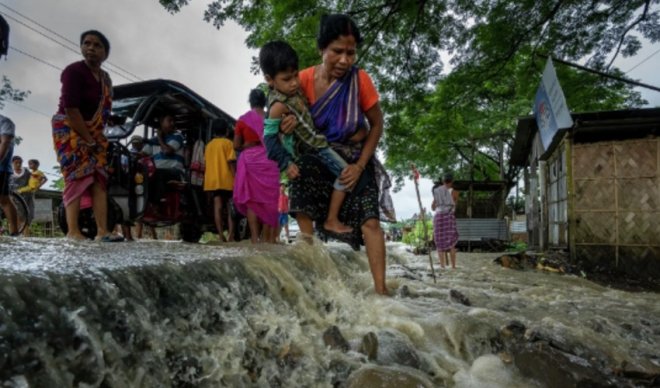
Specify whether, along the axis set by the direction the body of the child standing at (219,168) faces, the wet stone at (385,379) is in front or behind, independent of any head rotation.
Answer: behind

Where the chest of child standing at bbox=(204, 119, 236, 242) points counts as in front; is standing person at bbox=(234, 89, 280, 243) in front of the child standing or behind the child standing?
behind

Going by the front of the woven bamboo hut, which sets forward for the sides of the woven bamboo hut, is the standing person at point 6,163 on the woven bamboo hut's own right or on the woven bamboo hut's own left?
on the woven bamboo hut's own left

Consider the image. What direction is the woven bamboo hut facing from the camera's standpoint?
to the viewer's left

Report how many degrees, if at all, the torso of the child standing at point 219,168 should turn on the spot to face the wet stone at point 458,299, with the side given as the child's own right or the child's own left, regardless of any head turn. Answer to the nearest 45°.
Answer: approximately 135° to the child's own right

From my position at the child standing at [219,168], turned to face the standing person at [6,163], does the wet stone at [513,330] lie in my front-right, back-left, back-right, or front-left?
back-left

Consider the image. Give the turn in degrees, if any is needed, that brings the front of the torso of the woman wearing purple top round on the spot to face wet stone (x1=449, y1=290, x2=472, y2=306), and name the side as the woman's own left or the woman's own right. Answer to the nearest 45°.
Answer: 0° — they already face it

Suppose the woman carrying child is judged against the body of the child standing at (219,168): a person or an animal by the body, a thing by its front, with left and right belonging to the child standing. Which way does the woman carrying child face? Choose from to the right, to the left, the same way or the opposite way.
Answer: the opposite way

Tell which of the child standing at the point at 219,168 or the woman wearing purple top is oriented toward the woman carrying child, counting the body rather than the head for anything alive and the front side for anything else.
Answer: the woman wearing purple top

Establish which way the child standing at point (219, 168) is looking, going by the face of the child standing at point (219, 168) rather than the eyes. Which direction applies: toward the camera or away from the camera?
away from the camera

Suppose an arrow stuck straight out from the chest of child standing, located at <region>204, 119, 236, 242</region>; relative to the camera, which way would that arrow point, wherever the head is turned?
away from the camera

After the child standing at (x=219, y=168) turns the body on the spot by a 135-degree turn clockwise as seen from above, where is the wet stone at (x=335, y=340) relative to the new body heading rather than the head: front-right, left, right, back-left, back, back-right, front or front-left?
front-right
